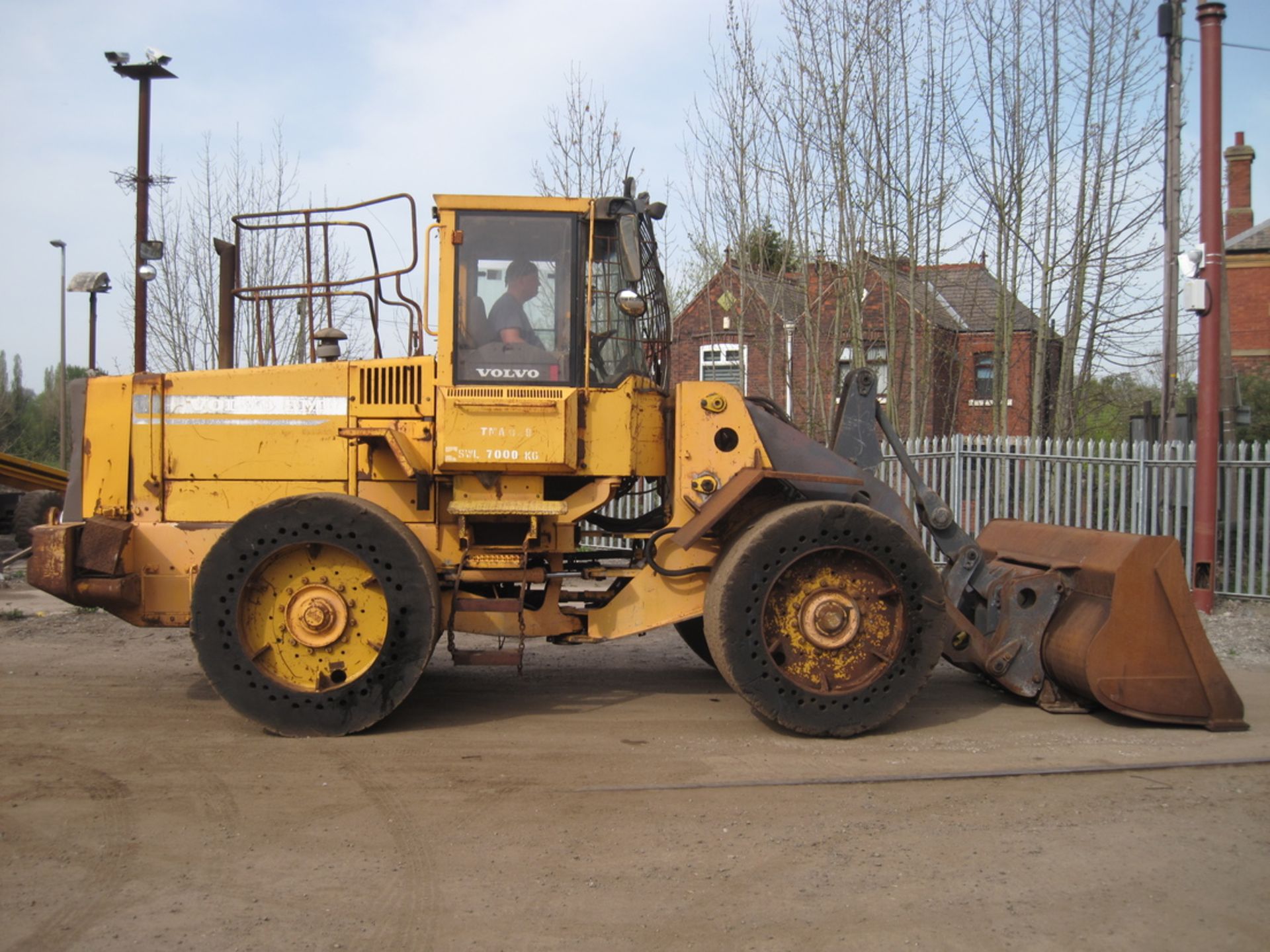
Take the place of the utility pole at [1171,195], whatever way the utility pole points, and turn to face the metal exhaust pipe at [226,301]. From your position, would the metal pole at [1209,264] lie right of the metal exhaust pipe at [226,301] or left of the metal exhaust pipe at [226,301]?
left

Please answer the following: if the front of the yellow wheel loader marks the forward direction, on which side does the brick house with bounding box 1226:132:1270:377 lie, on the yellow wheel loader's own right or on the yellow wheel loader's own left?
on the yellow wheel loader's own left

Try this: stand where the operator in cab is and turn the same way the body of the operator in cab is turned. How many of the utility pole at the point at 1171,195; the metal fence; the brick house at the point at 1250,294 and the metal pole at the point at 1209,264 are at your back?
0

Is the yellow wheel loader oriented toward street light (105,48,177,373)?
no

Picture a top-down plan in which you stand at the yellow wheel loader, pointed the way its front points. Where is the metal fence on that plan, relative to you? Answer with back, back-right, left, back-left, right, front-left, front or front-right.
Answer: front-left

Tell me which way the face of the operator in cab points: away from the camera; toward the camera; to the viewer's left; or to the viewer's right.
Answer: to the viewer's right

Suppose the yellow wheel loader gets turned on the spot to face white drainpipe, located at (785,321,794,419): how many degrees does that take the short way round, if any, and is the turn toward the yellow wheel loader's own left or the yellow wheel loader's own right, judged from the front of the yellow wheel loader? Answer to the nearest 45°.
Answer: approximately 90° to the yellow wheel loader's own left

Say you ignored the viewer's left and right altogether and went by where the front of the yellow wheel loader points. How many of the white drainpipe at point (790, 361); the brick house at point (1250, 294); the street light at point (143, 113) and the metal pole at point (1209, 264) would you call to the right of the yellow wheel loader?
0

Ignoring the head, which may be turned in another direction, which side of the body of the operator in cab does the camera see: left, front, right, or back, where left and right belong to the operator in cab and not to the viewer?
right

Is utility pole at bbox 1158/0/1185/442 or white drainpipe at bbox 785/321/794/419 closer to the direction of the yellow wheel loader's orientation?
the utility pole

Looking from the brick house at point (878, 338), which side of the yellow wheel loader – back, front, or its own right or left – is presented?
left

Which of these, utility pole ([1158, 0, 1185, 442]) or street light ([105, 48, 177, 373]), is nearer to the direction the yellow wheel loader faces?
the utility pole

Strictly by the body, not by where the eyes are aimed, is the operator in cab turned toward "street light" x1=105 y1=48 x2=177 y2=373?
no

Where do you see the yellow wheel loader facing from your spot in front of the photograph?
facing to the right of the viewer

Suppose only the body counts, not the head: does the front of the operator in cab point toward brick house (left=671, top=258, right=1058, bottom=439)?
no
